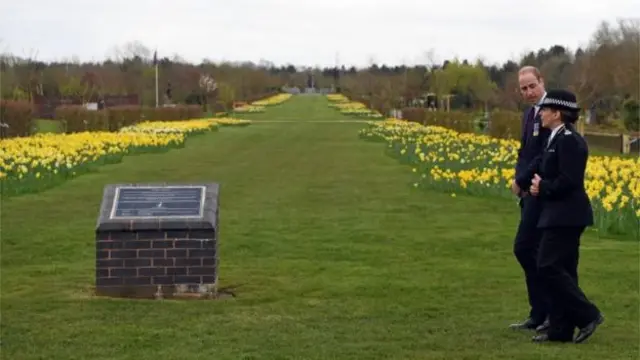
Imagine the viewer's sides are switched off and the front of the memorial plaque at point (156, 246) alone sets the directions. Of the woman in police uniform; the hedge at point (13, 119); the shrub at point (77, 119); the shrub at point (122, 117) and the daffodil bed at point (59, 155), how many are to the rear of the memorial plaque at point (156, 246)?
4

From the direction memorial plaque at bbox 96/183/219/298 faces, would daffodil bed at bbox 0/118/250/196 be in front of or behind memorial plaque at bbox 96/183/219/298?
behind

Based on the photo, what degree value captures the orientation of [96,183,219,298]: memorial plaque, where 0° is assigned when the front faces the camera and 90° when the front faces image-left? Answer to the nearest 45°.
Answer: approximately 0°

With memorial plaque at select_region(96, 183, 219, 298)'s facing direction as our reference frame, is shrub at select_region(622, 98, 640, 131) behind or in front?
behind

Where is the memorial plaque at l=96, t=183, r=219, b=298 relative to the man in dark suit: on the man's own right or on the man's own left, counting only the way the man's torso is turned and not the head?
on the man's own right

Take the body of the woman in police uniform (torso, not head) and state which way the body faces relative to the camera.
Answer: to the viewer's left

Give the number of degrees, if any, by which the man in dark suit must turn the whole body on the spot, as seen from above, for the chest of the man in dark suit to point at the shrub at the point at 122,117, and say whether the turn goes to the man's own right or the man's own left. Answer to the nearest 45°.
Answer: approximately 90° to the man's own right

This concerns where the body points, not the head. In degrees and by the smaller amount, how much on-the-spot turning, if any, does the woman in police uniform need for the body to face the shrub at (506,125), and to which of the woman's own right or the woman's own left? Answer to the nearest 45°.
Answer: approximately 90° to the woman's own right

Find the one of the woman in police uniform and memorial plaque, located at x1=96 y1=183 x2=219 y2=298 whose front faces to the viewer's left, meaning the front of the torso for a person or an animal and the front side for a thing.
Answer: the woman in police uniform

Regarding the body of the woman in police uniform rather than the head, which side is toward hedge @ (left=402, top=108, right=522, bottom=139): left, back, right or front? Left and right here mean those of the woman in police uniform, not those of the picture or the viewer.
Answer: right

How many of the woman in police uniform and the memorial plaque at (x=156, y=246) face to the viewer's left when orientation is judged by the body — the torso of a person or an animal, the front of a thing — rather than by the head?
1

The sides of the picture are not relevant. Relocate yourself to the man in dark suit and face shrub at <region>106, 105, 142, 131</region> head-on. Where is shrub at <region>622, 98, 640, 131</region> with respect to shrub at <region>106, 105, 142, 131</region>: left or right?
right

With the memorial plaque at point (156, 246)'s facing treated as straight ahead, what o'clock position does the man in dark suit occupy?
The man in dark suit is roughly at 10 o'clock from the memorial plaque.
